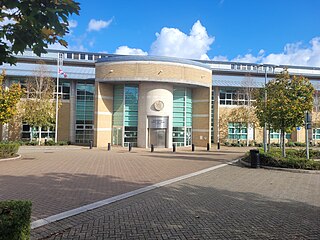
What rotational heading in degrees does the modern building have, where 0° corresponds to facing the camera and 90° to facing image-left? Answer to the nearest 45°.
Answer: approximately 0°

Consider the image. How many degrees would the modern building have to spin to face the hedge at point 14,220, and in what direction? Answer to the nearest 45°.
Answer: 0° — it already faces it

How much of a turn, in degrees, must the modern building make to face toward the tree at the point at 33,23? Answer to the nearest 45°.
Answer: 0° — it already faces it
